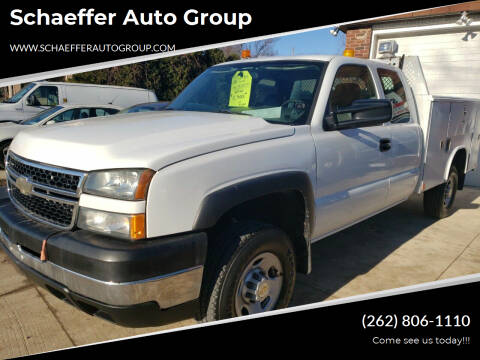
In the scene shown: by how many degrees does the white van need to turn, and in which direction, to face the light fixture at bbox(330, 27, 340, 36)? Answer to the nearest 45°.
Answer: approximately 135° to its left

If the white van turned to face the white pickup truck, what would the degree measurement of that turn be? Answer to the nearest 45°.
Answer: approximately 90° to its left

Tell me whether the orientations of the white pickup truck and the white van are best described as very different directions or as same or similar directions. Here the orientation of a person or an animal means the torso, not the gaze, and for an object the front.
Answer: same or similar directions

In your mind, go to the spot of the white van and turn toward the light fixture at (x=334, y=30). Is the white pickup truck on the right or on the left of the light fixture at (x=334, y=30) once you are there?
right

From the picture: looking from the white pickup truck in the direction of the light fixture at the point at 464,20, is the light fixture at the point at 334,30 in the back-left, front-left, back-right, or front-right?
front-left

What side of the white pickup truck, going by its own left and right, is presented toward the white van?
right

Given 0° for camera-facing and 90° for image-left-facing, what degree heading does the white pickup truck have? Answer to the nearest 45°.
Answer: approximately 45°

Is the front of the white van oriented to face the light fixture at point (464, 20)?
no

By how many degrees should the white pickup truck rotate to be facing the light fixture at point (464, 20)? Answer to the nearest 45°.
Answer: approximately 180°

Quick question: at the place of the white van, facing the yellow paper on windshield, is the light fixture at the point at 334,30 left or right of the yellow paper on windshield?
left

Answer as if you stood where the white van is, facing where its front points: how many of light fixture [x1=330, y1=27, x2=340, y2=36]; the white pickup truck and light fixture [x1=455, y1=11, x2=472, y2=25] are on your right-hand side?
0

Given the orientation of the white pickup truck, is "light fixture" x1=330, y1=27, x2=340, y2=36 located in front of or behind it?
behind

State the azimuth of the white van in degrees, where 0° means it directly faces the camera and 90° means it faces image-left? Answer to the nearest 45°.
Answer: approximately 90°

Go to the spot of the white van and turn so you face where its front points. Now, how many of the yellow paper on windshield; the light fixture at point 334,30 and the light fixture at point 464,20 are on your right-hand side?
0

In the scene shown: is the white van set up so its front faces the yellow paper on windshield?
no

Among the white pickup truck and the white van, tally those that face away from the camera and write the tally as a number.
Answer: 0
